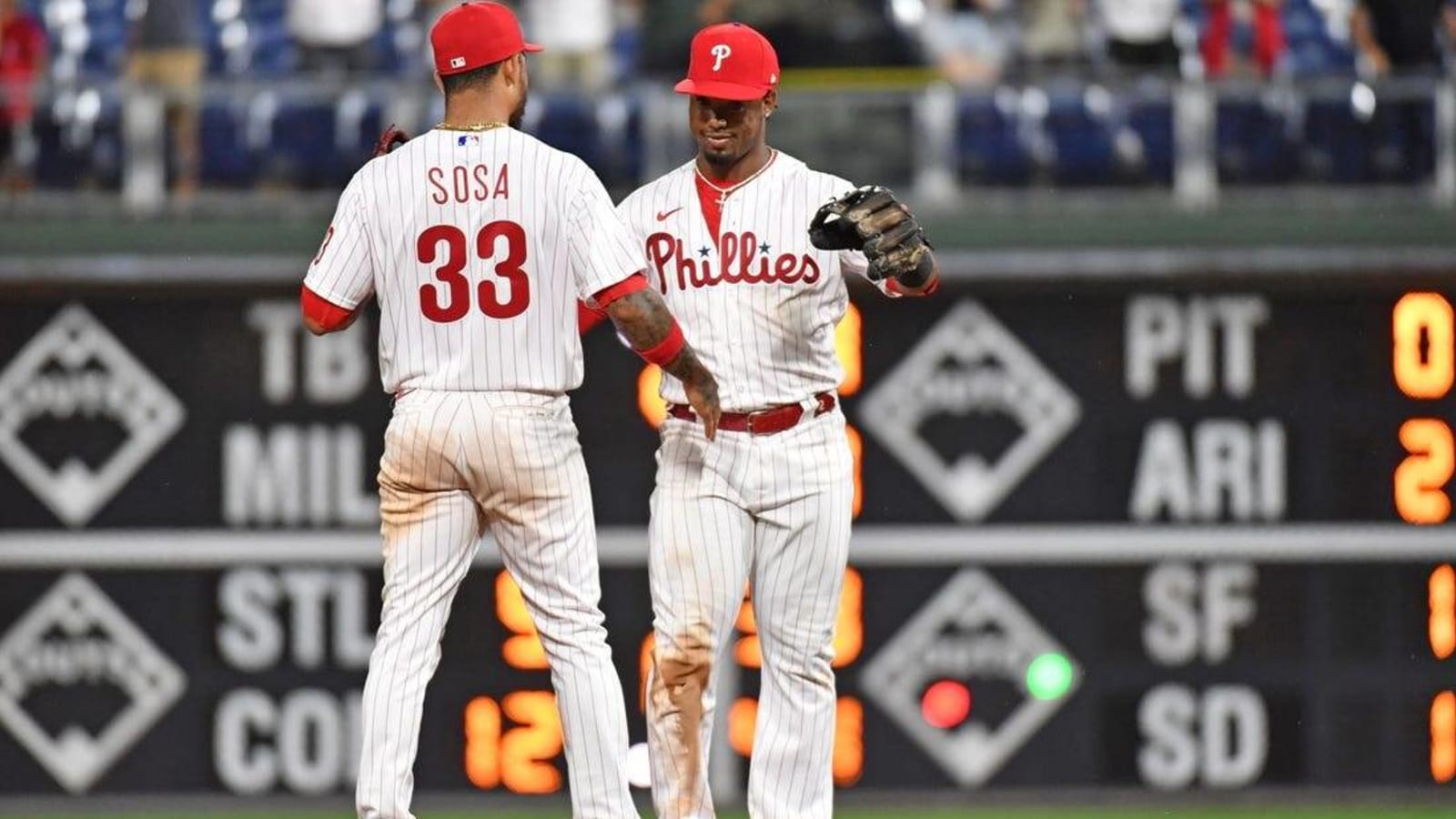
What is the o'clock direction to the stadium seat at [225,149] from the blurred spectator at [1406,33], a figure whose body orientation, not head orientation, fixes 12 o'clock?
The stadium seat is roughly at 2 o'clock from the blurred spectator.

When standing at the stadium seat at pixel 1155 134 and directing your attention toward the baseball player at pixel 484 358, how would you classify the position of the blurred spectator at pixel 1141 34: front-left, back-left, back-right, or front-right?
back-right

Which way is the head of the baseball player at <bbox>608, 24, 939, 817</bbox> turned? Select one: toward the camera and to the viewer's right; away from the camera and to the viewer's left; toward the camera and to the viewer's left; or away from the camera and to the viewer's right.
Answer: toward the camera and to the viewer's left

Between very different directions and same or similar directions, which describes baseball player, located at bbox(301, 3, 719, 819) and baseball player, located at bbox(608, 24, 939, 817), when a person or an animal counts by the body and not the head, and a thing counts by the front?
very different directions

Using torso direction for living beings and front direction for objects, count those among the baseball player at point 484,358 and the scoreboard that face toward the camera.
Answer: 1

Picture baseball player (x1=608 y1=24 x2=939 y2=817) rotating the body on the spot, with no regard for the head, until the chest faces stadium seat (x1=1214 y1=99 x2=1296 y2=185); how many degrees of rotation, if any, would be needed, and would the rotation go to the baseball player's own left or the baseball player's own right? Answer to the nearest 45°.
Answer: approximately 135° to the baseball player's own left

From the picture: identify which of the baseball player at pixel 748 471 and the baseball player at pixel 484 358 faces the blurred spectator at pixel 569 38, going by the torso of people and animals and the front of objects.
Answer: the baseball player at pixel 484 358

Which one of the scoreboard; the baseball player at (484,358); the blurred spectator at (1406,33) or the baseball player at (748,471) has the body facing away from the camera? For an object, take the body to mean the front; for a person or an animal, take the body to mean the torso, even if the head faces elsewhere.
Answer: the baseball player at (484,358)

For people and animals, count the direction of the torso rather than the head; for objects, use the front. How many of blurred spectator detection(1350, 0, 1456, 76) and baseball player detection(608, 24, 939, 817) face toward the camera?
2

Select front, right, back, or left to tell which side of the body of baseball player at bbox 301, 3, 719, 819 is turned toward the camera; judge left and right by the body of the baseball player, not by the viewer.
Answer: back

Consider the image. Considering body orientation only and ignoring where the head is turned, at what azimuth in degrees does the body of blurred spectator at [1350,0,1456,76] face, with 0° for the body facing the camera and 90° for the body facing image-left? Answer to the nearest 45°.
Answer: approximately 0°
